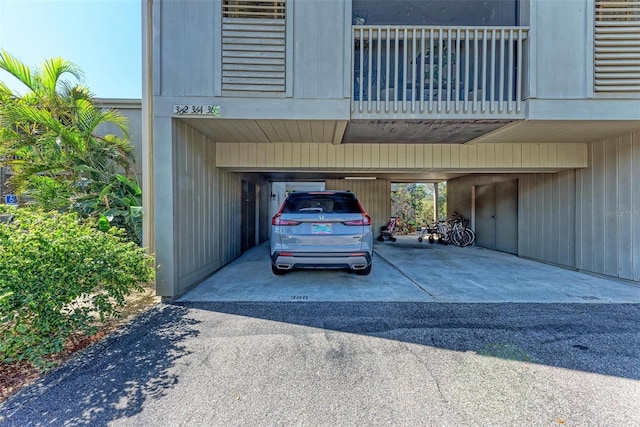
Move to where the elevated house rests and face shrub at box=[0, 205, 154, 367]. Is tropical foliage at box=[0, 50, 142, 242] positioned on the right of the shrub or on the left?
right

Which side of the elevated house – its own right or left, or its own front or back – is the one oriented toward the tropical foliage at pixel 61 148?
right

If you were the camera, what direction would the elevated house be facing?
facing the viewer

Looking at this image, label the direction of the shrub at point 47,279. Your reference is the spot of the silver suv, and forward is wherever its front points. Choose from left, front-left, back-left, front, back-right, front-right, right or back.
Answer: back-left

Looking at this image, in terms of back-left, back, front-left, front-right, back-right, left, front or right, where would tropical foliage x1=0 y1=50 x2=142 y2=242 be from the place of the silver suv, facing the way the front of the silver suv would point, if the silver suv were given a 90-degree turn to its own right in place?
back

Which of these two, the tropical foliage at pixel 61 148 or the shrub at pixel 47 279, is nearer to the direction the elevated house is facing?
the shrub

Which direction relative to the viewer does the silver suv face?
away from the camera
